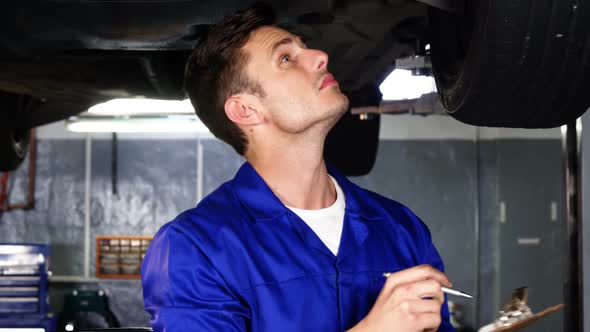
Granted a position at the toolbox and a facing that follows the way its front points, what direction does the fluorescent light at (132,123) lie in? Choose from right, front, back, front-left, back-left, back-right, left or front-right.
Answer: front-left

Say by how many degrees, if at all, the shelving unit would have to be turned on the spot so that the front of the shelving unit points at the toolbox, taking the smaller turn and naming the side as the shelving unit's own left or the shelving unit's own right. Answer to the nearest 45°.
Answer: approximately 45° to the shelving unit's own right

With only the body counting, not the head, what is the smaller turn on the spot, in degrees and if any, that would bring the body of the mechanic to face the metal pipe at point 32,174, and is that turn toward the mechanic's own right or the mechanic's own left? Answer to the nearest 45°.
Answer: approximately 180°

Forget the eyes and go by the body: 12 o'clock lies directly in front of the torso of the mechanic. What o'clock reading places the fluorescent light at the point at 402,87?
The fluorescent light is roughly at 8 o'clock from the mechanic.

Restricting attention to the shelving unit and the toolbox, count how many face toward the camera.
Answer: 2

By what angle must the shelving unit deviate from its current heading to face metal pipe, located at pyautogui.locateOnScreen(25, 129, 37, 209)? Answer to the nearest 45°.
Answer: approximately 90° to its right

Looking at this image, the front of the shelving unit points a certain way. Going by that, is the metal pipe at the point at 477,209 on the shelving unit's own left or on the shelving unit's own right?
on the shelving unit's own left

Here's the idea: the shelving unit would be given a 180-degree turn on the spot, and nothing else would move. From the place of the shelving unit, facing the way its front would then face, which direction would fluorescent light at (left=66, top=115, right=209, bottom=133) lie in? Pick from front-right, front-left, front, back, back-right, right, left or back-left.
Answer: back

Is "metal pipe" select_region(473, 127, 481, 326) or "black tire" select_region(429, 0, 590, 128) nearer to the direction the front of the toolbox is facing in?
the black tire

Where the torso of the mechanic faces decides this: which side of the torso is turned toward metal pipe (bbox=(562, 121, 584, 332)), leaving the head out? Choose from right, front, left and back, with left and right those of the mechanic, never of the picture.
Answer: left

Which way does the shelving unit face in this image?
toward the camera
